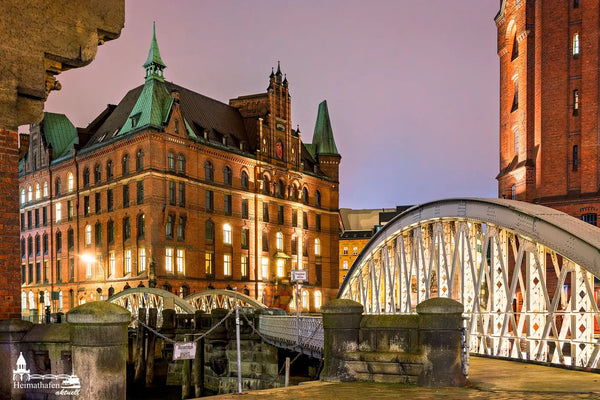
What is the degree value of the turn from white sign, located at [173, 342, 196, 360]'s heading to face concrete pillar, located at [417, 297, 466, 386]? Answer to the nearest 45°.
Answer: approximately 45° to its left

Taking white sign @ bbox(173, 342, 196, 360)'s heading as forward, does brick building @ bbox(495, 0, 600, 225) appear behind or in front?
behind

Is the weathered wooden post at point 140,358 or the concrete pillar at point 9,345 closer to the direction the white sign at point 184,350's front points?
the concrete pillar

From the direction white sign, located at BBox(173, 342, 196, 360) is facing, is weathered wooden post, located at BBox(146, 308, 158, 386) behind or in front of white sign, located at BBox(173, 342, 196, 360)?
behind

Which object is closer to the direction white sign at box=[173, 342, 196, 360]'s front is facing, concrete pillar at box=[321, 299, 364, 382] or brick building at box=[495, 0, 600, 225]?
the concrete pillar

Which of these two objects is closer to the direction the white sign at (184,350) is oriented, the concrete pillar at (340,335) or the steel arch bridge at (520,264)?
the concrete pillar

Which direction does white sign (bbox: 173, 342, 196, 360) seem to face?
toward the camera

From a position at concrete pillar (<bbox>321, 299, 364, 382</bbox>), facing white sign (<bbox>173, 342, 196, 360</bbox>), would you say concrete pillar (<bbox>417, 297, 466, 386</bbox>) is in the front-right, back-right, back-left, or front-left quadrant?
back-left
